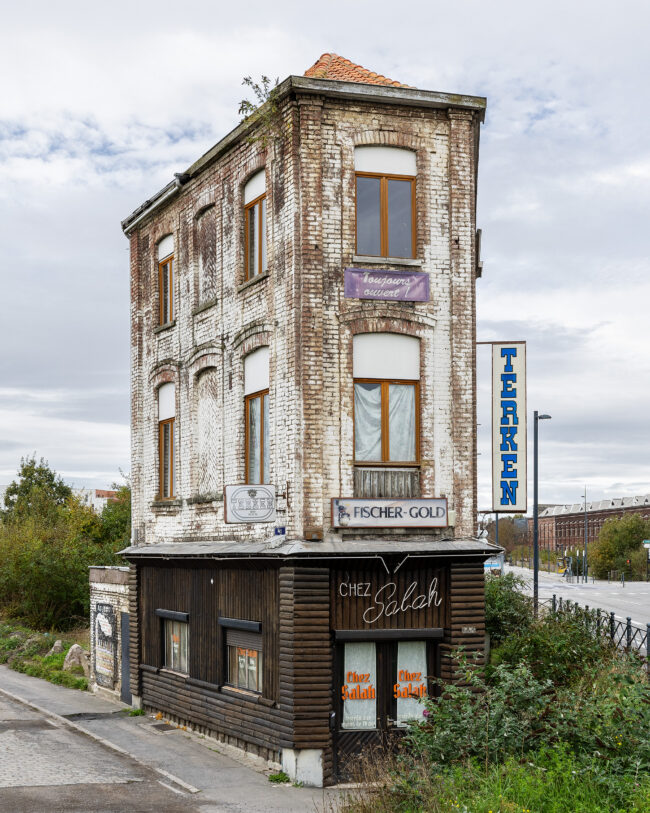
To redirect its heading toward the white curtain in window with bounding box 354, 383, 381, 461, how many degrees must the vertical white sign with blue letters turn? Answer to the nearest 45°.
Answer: approximately 45° to its right

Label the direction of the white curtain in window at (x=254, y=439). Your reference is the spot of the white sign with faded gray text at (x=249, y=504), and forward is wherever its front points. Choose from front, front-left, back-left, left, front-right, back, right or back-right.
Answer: back

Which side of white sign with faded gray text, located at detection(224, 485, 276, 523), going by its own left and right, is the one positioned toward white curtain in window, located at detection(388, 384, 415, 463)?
left

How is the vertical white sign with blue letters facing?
toward the camera

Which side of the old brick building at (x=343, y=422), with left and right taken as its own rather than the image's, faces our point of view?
front

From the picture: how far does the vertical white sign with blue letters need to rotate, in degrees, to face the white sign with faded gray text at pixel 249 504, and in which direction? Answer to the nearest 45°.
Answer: approximately 45° to its right
